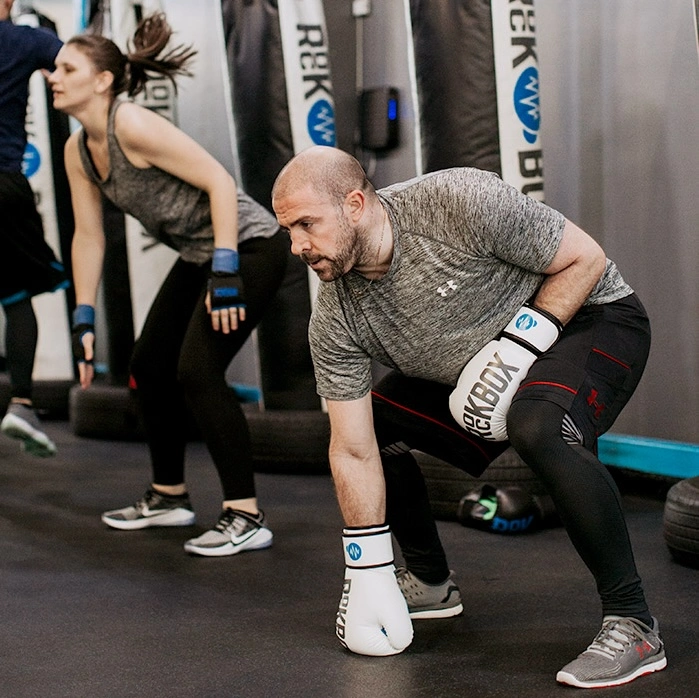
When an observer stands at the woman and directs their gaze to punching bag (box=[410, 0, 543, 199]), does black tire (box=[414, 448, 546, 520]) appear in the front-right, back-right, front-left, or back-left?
front-right

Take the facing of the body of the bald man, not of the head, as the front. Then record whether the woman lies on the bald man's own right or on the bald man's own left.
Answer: on the bald man's own right

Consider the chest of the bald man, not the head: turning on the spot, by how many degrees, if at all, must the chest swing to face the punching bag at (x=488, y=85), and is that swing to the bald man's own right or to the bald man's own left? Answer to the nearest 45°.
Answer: approximately 135° to the bald man's own right

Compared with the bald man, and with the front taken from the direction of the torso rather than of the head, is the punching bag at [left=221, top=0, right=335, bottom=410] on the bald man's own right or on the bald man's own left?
on the bald man's own right

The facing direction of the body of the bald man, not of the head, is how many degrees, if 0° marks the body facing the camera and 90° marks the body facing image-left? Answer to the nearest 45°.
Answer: approximately 45°

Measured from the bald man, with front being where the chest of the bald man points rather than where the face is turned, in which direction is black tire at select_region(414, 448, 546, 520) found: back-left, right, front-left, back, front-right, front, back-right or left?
back-right

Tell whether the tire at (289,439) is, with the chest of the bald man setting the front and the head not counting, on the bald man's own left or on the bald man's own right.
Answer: on the bald man's own right

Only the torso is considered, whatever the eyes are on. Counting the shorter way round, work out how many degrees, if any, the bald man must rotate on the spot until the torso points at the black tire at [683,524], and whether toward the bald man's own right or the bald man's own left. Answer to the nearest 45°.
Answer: approximately 180°

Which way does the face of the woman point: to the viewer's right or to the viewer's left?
to the viewer's left
